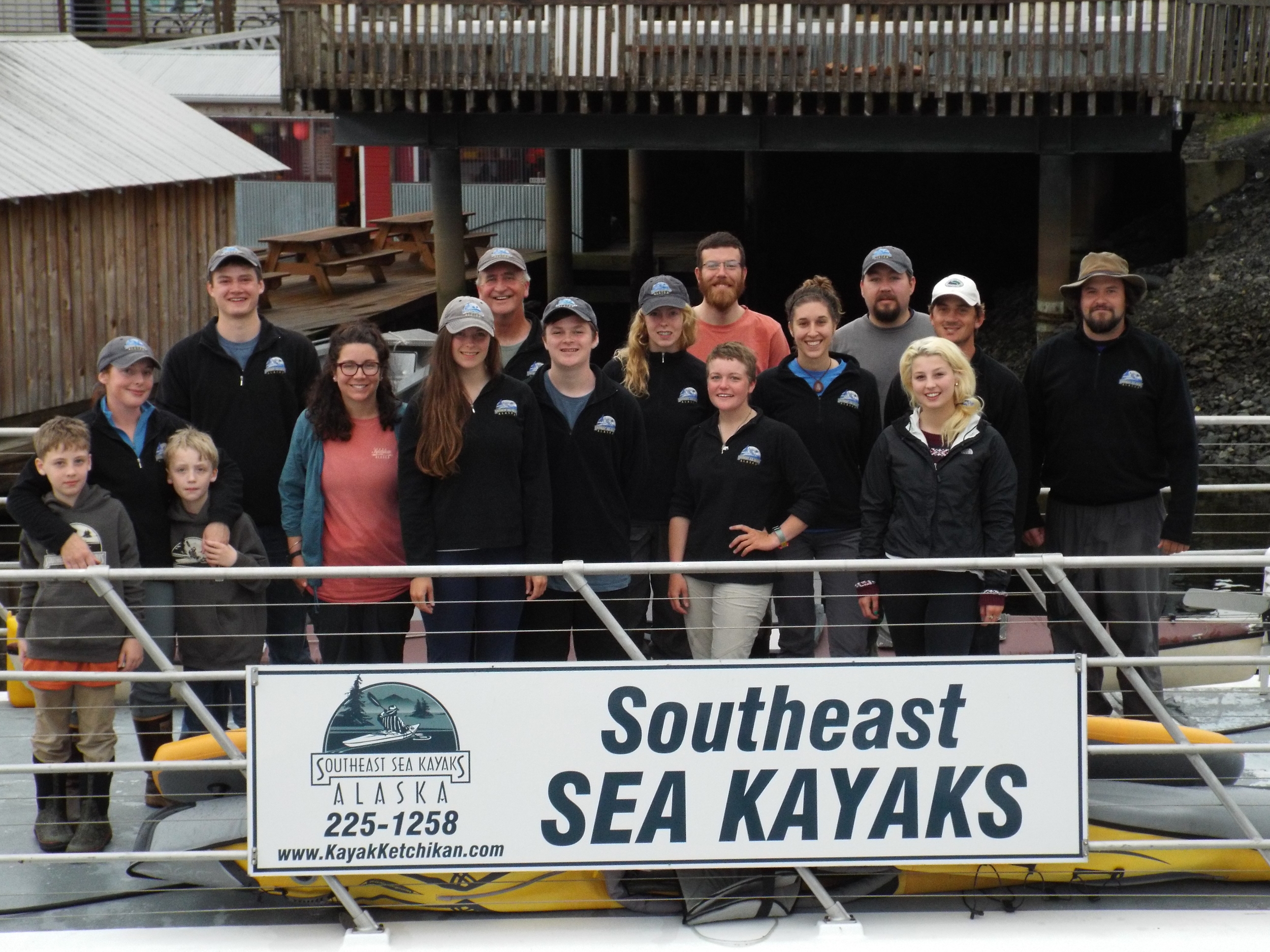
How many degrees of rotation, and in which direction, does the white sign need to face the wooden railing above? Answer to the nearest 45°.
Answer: approximately 180°

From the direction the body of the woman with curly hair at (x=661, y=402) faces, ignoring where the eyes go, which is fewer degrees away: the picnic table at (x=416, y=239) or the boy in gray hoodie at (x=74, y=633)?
the boy in gray hoodie

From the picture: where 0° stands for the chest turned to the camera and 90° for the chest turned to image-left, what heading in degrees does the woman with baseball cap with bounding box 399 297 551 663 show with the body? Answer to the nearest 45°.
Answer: approximately 0°

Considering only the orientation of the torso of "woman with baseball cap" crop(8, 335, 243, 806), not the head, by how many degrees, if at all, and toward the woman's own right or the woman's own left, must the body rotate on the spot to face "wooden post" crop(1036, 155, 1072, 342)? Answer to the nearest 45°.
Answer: approximately 135° to the woman's own left

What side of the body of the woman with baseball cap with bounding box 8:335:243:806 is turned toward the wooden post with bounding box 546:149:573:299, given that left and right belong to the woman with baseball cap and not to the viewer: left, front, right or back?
back

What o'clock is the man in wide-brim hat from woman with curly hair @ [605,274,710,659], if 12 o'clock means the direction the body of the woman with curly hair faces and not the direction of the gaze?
The man in wide-brim hat is roughly at 9 o'clock from the woman with curly hair.

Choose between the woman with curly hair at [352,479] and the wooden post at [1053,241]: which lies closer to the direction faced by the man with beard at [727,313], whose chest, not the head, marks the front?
the woman with curly hair

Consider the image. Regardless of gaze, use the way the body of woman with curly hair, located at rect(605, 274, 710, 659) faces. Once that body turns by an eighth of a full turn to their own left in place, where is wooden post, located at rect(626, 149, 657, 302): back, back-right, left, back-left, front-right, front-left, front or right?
back-left

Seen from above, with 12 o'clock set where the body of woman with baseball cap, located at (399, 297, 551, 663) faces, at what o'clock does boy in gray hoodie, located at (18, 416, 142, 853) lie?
The boy in gray hoodie is roughly at 3 o'clock from the woman with baseball cap.

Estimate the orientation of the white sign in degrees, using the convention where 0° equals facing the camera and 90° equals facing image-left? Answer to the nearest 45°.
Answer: approximately 0°
